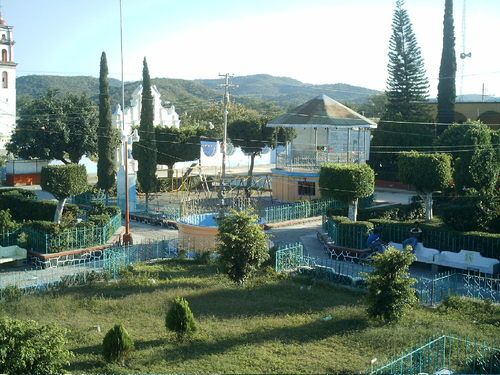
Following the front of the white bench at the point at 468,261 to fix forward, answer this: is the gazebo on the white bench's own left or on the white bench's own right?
on the white bench's own right

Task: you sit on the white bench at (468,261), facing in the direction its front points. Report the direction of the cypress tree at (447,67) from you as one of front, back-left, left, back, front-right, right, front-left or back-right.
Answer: back-right

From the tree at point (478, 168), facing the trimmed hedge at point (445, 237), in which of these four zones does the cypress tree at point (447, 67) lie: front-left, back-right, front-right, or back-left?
back-right

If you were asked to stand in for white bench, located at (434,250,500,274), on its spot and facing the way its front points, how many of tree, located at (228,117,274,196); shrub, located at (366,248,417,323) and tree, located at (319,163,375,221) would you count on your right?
2

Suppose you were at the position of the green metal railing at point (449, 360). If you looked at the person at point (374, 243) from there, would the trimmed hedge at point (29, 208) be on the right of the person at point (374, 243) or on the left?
left

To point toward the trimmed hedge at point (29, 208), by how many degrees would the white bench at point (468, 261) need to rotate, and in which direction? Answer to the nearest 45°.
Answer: approximately 45° to its right

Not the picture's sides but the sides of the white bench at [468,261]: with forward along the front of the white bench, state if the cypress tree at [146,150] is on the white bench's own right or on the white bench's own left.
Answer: on the white bench's own right

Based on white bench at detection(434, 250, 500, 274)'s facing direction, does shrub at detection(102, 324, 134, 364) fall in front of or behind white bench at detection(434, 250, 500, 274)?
in front

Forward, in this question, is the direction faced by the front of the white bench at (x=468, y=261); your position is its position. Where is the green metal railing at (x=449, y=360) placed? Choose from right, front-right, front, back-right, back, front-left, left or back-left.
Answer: front-left

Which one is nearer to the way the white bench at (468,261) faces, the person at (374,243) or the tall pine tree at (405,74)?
the person

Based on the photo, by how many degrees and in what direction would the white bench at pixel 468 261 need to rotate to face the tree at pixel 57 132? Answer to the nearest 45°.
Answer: approximately 90° to its right

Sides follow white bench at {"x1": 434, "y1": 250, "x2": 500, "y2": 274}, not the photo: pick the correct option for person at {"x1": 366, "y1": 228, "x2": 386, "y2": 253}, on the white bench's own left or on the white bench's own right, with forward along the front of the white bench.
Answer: on the white bench's own right

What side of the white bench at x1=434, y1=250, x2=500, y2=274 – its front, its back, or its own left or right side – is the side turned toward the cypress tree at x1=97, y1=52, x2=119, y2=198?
right

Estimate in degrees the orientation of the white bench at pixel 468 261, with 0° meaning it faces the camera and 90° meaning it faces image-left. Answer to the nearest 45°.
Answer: approximately 45°
